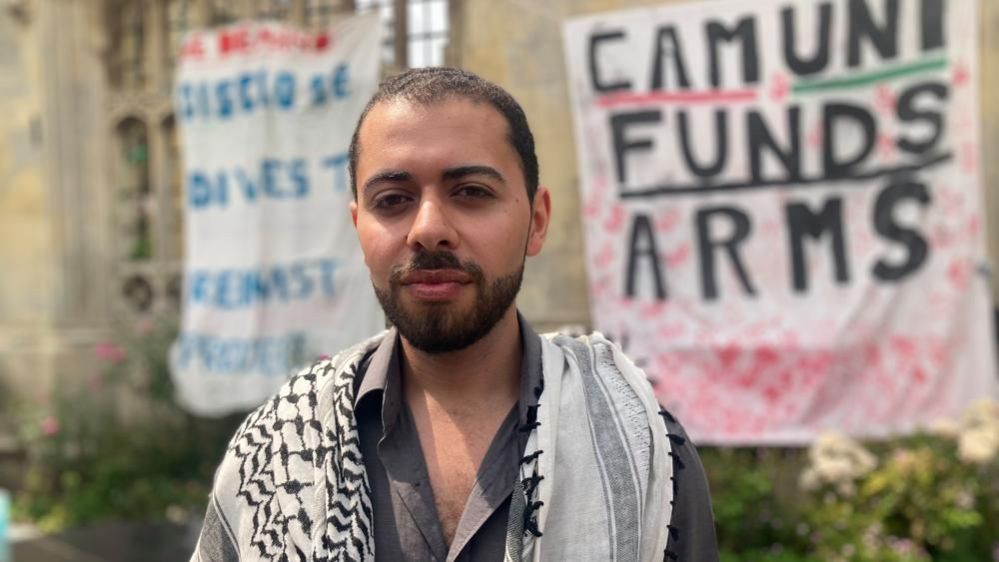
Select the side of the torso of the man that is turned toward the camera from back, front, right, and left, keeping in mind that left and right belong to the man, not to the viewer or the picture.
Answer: front

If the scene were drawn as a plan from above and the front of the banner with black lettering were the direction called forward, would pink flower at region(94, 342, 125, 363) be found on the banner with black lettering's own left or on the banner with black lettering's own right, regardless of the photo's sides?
on the banner with black lettering's own right

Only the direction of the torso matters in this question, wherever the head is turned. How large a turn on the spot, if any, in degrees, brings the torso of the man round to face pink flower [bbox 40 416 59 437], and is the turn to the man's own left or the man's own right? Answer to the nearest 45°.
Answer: approximately 135° to the man's own right

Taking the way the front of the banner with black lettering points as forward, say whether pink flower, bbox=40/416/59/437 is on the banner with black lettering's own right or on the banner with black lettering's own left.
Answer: on the banner with black lettering's own right

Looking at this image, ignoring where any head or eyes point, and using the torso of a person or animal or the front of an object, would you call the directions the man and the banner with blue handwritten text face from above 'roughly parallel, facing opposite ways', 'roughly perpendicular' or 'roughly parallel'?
roughly parallel

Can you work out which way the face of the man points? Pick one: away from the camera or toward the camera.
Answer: toward the camera

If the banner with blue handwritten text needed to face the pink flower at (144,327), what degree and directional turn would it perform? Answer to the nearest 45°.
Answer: approximately 135° to its right

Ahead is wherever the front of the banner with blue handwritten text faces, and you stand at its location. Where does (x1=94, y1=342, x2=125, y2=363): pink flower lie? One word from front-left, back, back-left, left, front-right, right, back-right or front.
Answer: back-right

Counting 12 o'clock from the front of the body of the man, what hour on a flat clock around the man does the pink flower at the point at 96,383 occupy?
The pink flower is roughly at 5 o'clock from the man.

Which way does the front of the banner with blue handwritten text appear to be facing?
toward the camera

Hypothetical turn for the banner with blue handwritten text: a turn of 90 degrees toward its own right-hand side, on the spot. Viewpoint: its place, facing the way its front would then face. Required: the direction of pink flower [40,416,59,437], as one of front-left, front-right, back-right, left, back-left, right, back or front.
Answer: front-right
